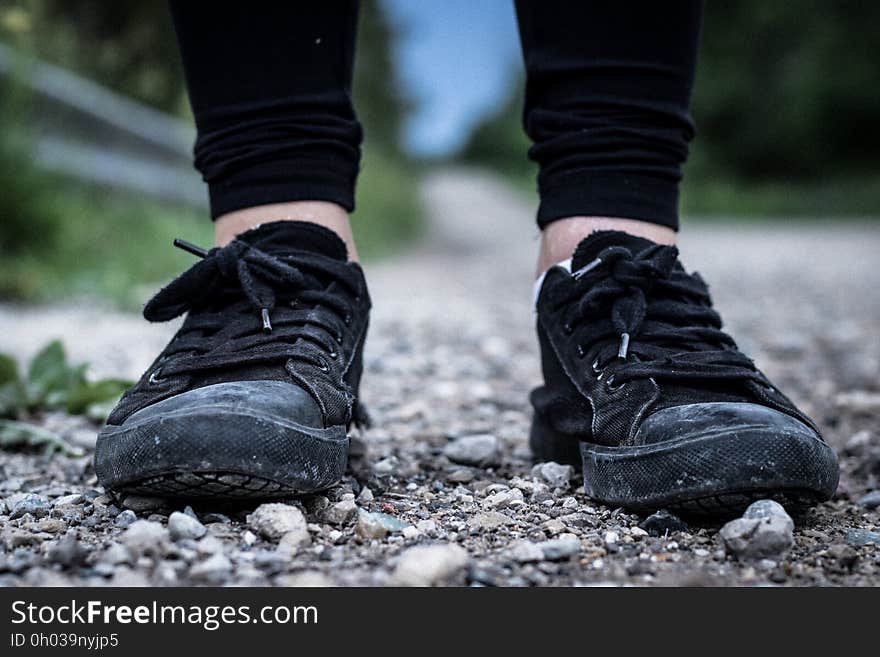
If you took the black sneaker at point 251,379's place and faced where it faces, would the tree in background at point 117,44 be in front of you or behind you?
behind

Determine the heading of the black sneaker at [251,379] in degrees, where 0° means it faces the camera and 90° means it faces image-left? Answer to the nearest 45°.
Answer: approximately 0°
